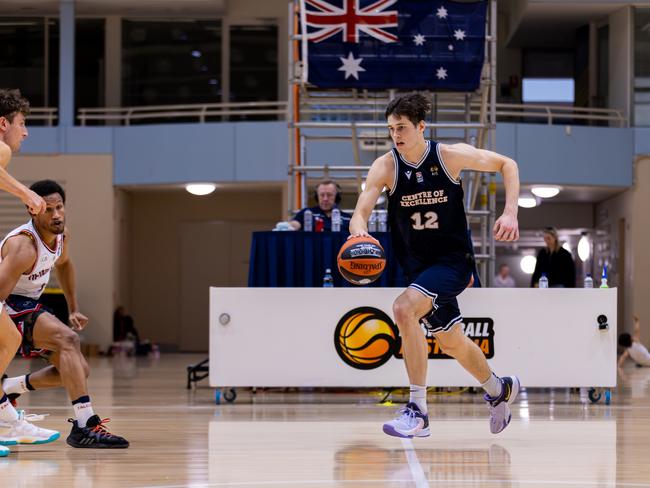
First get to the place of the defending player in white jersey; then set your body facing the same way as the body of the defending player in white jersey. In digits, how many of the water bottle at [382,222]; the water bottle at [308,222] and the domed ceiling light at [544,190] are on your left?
3

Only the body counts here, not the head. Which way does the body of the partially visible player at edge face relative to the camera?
to the viewer's right

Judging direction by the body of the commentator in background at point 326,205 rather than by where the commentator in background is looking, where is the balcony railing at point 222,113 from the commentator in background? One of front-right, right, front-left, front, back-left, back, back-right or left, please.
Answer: back

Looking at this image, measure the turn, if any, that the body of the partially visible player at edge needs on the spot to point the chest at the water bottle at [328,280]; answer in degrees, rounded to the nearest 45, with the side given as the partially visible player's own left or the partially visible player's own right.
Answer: approximately 45° to the partially visible player's own left

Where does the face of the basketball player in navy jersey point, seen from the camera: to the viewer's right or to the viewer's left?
to the viewer's left

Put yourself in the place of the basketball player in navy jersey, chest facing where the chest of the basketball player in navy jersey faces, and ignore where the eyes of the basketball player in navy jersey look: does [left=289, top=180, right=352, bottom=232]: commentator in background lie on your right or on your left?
on your right

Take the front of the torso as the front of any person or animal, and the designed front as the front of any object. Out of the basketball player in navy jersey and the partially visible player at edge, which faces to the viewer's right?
the partially visible player at edge

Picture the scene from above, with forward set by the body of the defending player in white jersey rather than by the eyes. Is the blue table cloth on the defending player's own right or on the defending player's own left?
on the defending player's own left
